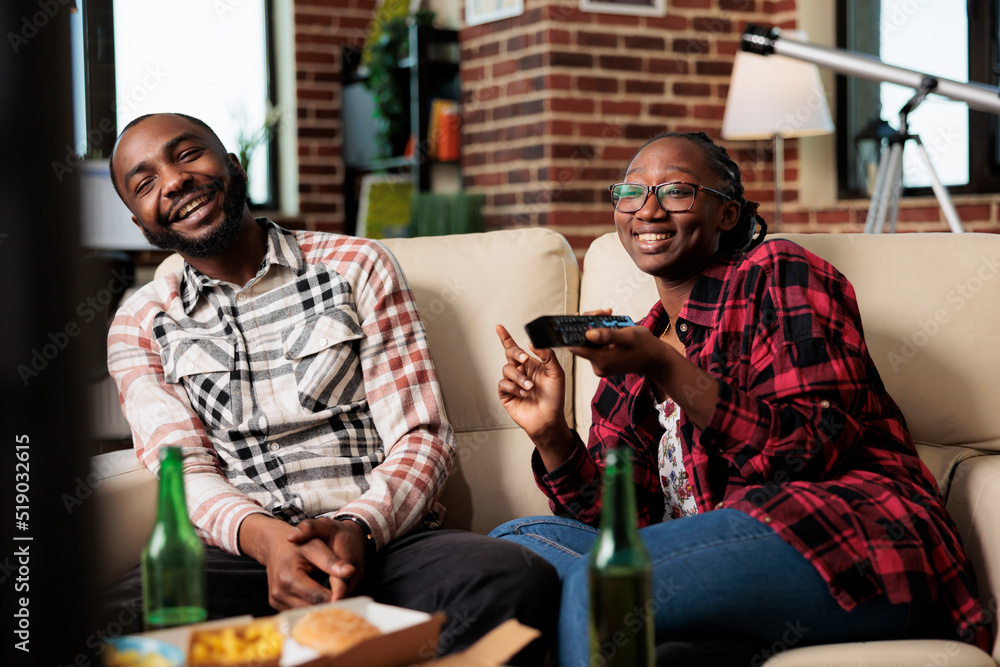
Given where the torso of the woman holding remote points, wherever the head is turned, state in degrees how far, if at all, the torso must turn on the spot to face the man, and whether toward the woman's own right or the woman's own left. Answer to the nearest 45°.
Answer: approximately 45° to the woman's own right

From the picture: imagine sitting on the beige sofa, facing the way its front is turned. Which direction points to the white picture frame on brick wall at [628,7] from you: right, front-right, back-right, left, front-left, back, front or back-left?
back

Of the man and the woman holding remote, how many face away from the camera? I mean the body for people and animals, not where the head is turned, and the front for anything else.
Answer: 0

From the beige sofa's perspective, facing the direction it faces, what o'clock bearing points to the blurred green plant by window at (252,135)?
The blurred green plant by window is roughly at 5 o'clock from the beige sofa.

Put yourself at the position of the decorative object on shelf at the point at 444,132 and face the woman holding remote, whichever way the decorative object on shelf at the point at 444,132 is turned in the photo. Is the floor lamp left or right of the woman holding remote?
left

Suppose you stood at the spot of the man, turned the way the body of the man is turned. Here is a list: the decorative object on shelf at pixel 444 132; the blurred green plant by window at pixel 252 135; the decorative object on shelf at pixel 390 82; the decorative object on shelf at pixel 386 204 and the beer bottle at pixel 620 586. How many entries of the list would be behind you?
4

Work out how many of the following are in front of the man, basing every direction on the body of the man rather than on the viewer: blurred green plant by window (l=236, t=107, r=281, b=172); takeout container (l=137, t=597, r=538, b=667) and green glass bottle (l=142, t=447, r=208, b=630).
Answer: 2

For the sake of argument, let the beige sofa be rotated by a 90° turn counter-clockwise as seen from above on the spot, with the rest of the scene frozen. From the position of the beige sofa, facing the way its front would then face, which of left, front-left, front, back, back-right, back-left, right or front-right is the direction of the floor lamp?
left

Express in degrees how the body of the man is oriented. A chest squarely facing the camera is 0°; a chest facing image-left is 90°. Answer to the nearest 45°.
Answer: approximately 0°

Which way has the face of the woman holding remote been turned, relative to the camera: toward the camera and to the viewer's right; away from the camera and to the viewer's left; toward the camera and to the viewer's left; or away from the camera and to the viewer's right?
toward the camera and to the viewer's left

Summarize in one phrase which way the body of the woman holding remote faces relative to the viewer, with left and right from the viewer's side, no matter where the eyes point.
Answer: facing the viewer and to the left of the viewer

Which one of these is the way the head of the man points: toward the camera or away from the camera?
toward the camera

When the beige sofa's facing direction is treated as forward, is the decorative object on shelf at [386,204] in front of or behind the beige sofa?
behind

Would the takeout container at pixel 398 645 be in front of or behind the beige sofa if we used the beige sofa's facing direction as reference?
in front

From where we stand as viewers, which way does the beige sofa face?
facing the viewer

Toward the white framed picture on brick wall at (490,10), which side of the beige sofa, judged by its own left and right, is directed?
back
